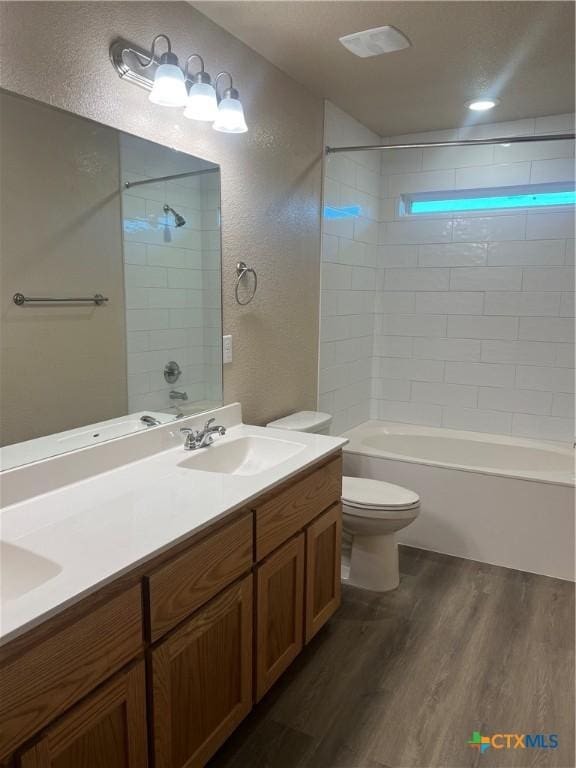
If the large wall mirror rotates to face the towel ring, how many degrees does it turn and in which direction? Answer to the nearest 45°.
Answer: approximately 90° to its left

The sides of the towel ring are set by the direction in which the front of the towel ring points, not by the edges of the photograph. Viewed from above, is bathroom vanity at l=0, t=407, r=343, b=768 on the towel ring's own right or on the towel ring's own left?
on the towel ring's own right

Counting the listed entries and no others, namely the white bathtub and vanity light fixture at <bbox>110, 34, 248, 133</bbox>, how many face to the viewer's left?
0

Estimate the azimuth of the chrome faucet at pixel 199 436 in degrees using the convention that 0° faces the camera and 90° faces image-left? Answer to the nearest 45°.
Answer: approximately 315°

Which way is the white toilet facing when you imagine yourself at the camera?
facing the viewer and to the right of the viewer

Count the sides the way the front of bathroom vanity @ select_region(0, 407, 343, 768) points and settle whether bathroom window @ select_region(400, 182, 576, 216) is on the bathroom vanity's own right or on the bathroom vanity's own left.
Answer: on the bathroom vanity's own left

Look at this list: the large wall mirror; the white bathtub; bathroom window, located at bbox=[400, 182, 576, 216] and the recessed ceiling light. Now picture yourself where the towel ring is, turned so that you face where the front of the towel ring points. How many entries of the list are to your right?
1
